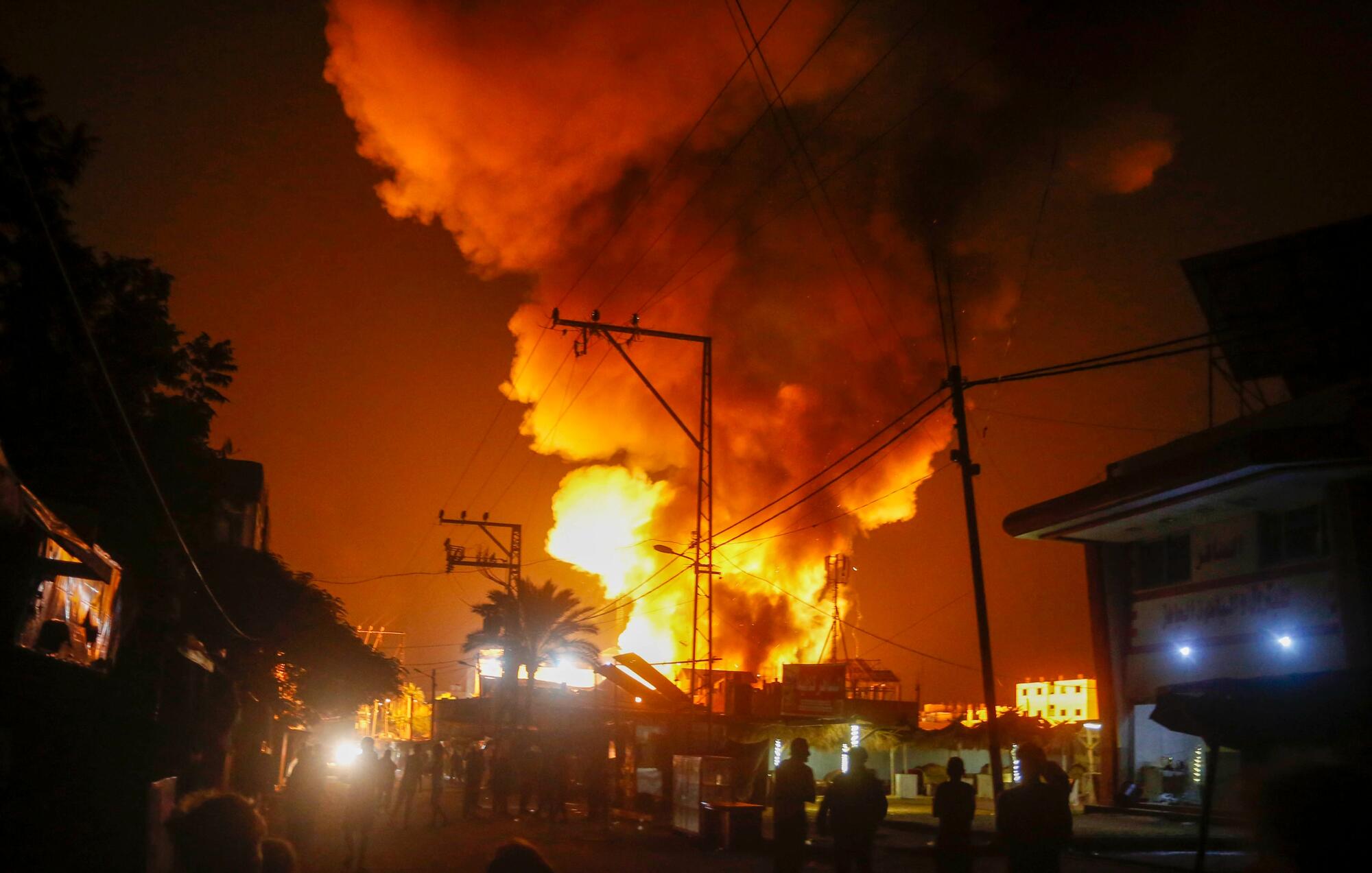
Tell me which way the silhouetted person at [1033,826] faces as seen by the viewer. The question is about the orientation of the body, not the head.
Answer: away from the camera

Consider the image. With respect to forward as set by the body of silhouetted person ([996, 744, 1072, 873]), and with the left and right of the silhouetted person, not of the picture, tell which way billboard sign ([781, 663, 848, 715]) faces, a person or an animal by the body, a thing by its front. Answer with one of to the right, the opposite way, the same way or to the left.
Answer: the opposite way

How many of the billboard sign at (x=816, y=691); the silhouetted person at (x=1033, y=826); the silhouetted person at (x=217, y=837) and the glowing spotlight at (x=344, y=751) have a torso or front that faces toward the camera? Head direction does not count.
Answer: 2

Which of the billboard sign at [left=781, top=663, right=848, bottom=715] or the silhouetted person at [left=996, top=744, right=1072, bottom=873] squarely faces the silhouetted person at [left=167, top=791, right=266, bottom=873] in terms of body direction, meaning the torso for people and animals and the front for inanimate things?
the billboard sign

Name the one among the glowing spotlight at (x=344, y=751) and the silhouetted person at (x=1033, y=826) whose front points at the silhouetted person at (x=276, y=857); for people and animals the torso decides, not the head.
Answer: the glowing spotlight

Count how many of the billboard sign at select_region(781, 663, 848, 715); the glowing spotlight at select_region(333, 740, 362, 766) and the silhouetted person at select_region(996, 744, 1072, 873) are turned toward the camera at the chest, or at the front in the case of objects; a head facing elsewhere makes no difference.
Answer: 2

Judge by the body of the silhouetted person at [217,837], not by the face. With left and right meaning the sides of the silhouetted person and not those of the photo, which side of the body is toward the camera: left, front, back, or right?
back

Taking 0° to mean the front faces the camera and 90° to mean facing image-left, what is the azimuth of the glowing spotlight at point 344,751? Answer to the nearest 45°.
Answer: approximately 0°

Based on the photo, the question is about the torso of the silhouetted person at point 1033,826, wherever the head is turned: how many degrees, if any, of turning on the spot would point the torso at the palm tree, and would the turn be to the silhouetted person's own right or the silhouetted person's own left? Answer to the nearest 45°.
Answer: approximately 45° to the silhouetted person's own left

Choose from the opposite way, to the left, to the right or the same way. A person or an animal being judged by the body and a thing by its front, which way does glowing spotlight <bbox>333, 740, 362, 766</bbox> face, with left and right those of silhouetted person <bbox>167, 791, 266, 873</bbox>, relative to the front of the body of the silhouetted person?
the opposite way

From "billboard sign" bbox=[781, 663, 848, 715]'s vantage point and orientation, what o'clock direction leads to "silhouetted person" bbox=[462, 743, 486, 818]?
The silhouetted person is roughly at 2 o'clock from the billboard sign.

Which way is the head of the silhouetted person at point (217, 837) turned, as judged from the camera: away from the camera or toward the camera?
away from the camera

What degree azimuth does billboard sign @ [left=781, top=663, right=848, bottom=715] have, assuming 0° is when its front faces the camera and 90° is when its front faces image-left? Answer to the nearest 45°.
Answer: approximately 0°
